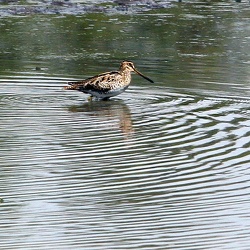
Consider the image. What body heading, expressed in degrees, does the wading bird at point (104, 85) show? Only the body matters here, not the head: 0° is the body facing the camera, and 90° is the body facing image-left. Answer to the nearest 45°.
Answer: approximately 270°
